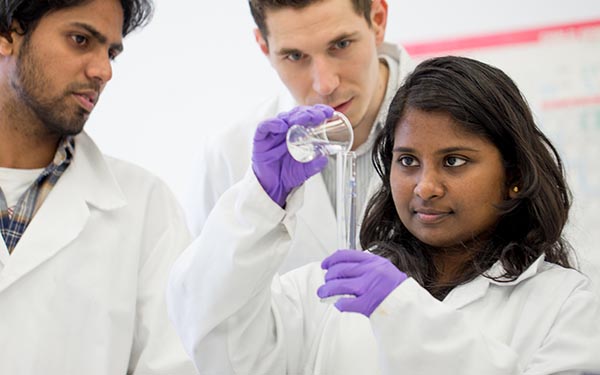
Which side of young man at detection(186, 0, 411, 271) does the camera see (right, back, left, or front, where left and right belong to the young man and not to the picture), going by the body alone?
front

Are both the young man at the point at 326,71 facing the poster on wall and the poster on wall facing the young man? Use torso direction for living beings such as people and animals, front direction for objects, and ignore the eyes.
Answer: no

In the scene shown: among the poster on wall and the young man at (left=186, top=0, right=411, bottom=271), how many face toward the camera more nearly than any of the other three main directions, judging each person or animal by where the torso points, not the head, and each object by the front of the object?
2

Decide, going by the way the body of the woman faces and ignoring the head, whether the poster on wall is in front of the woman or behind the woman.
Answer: behind

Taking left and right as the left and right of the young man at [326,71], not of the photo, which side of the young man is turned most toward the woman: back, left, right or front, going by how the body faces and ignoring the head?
front

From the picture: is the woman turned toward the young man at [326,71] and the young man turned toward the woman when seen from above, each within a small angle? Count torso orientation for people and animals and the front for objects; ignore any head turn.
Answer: no

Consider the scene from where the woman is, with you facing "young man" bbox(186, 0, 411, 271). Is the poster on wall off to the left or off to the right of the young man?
right

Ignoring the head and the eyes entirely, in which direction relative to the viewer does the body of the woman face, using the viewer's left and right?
facing the viewer and to the left of the viewer

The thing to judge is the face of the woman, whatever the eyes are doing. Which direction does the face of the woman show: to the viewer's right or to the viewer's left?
to the viewer's left

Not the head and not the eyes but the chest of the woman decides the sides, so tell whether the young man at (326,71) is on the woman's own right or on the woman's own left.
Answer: on the woman's own right

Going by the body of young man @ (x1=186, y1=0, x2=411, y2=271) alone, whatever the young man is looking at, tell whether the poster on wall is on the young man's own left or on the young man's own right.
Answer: on the young man's own left

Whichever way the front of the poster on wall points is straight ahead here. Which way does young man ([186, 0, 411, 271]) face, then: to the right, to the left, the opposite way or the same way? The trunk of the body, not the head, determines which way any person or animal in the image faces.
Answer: the same way

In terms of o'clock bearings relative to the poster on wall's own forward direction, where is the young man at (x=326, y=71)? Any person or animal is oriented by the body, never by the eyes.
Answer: The young man is roughly at 2 o'clock from the poster on wall.

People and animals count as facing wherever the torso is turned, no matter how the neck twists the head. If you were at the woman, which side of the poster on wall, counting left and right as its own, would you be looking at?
front

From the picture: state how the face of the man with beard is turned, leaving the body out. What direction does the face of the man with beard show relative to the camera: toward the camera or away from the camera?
toward the camera

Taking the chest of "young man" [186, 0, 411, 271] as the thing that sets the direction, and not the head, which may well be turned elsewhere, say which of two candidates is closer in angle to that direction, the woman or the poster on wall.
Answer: the woman
